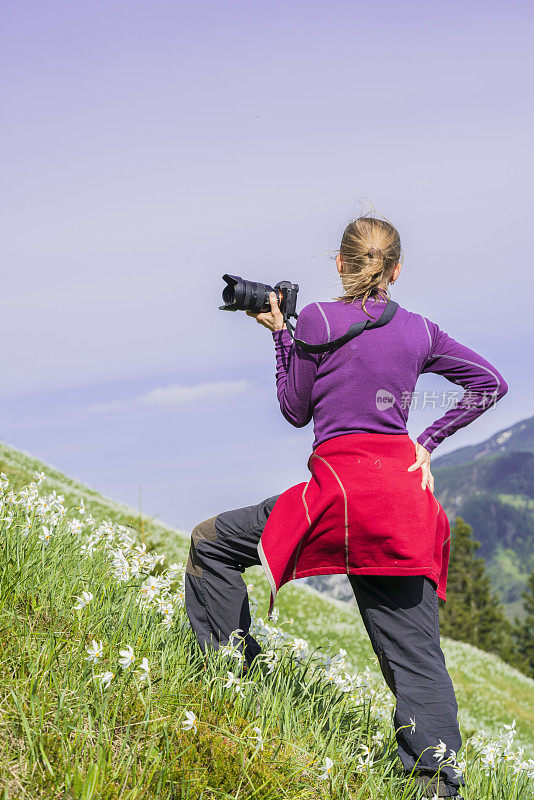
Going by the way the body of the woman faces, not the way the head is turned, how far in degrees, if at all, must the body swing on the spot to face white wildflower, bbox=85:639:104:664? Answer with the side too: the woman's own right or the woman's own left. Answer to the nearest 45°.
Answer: approximately 90° to the woman's own left

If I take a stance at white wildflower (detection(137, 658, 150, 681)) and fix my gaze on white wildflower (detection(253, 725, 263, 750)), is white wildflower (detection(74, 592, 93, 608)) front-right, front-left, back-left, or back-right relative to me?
back-left

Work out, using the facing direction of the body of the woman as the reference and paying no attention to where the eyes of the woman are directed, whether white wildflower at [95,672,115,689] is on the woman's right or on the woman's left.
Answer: on the woman's left

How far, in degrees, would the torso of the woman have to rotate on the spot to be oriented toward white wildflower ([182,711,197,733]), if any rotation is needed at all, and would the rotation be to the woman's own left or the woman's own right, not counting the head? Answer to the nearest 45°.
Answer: approximately 135° to the woman's own left

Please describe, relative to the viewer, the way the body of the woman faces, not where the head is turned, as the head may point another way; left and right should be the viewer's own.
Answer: facing away from the viewer

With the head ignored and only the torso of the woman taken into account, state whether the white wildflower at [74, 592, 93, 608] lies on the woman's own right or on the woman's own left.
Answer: on the woman's own left
